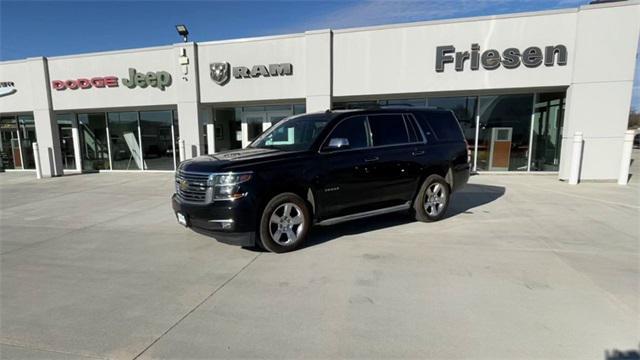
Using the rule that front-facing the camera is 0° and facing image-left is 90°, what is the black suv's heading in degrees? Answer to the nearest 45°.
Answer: approximately 45°

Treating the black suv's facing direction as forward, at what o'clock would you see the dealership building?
The dealership building is roughly at 5 o'clock from the black suv.
